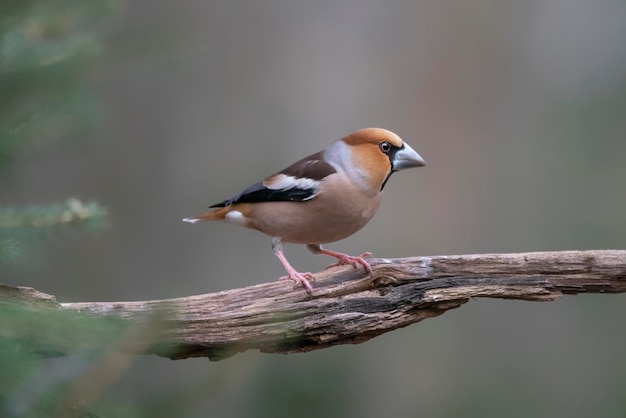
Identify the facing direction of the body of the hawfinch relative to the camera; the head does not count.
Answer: to the viewer's right
